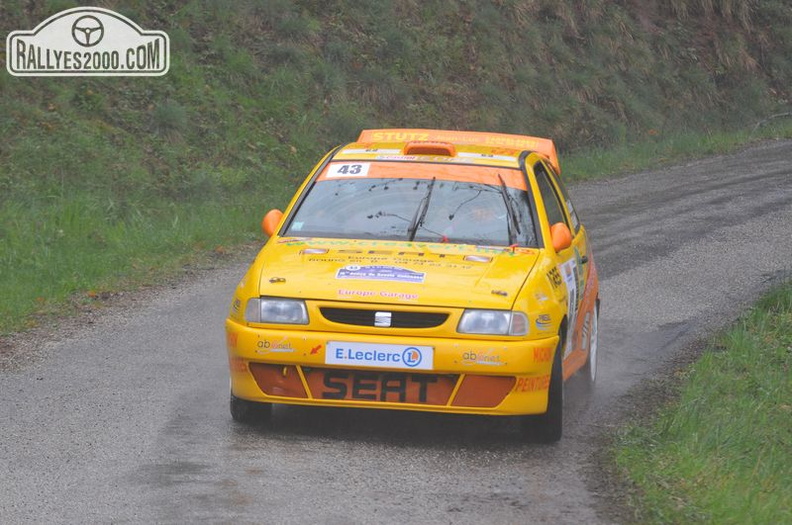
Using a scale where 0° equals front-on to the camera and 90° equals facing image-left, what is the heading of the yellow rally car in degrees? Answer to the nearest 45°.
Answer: approximately 0°
